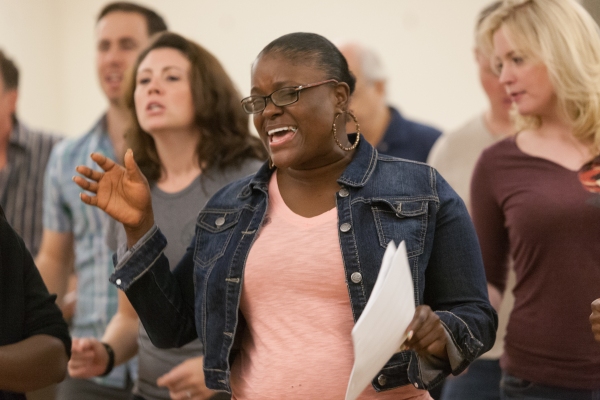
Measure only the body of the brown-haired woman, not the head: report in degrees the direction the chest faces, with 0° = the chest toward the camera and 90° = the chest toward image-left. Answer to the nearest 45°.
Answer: approximately 45°

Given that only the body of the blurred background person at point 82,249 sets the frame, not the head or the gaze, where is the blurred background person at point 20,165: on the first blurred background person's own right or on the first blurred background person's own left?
on the first blurred background person's own right

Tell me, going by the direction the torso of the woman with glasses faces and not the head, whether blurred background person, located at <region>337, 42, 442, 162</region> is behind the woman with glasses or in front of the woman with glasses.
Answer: behind

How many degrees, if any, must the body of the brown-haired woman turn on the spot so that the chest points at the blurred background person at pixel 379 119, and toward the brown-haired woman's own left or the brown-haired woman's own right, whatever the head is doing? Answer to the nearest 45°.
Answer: approximately 180°

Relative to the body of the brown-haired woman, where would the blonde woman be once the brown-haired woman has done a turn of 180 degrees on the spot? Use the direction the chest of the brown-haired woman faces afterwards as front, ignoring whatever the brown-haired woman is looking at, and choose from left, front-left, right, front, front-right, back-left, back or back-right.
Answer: right

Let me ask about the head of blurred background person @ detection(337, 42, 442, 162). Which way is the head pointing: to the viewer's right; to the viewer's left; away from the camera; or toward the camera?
to the viewer's left

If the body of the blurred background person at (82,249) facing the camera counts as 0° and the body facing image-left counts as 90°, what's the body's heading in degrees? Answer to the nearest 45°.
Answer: approximately 45°
